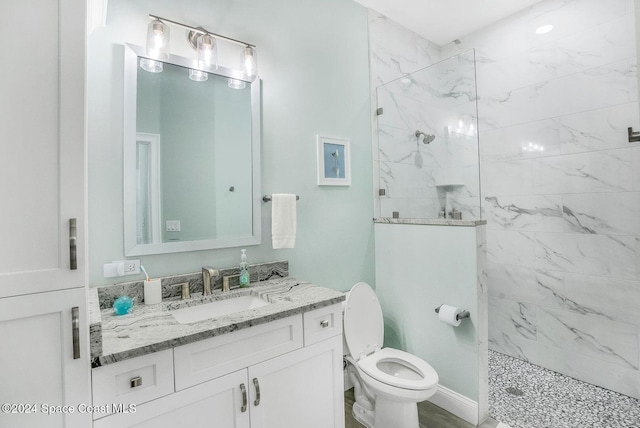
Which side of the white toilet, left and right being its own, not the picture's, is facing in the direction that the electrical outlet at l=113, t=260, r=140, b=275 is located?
right

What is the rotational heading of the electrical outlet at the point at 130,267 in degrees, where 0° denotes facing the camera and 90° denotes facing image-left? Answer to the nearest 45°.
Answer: approximately 0°

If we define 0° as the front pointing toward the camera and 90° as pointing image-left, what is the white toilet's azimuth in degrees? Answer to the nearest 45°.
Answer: approximately 315°

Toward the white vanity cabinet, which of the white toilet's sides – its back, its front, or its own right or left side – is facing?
right

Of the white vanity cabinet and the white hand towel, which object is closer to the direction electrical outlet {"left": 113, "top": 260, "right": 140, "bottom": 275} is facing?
the white vanity cabinet

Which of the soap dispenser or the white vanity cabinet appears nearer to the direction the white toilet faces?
the white vanity cabinet

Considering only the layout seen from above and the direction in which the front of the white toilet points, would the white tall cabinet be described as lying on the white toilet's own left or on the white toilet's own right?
on the white toilet's own right

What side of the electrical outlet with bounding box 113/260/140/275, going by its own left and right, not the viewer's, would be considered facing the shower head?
left

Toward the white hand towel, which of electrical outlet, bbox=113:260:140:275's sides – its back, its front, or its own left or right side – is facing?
left
